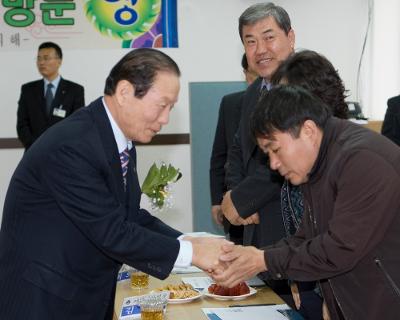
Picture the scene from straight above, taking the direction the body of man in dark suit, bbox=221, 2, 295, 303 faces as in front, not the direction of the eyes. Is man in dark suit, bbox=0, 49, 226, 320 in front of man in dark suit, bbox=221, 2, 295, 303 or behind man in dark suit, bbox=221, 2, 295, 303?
in front

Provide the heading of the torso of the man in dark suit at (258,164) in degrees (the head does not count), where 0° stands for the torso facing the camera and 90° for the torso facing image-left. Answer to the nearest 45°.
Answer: approximately 45°

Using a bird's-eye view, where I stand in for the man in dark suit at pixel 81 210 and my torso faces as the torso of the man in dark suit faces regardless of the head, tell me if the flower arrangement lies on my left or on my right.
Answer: on my left

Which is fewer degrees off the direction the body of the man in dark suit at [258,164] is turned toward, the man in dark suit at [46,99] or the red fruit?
the red fruit

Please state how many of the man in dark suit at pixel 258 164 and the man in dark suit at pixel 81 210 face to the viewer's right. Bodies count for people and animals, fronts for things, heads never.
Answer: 1

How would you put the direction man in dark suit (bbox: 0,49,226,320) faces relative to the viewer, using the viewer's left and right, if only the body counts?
facing to the right of the viewer

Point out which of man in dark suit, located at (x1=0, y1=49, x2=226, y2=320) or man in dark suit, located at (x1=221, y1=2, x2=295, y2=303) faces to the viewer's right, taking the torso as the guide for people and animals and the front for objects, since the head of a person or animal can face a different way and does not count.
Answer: man in dark suit, located at (x1=0, y1=49, x2=226, y2=320)

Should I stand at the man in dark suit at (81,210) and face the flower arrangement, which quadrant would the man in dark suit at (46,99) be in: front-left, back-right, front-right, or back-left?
front-left
